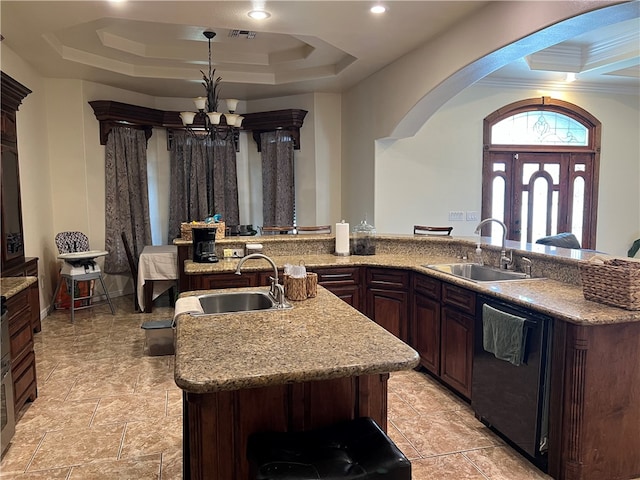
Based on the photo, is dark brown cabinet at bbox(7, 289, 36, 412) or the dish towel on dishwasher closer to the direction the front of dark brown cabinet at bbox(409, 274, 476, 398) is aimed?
the dark brown cabinet

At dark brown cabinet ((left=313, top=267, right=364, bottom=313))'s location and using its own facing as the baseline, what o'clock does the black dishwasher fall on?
The black dishwasher is roughly at 11 o'clock from the dark brown cabinet.

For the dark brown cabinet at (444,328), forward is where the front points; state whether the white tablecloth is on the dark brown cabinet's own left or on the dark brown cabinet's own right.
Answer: on the dark brown cabinet's own right

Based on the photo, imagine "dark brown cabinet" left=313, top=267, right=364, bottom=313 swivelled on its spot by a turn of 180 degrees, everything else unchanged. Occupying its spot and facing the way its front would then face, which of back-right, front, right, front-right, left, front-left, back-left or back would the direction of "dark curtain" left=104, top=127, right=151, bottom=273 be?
front-left

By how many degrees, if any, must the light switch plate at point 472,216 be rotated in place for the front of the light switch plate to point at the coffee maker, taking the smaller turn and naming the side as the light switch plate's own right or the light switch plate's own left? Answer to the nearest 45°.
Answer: approximately 45° to the light switch plate's own right

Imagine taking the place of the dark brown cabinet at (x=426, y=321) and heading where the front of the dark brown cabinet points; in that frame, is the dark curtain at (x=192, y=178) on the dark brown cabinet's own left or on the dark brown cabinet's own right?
on the dark brown cabinet's own right

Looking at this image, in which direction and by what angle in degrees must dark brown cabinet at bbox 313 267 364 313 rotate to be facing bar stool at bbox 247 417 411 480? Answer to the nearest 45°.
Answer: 0° — it already faces it

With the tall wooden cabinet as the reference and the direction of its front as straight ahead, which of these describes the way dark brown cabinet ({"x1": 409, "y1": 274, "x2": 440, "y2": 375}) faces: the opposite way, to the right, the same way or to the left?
the opposite way

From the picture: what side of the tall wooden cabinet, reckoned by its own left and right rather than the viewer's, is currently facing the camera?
right

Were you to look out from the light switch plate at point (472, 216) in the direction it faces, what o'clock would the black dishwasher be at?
The black dishwasher is roughly at 12 o'clock from the light switch plate.

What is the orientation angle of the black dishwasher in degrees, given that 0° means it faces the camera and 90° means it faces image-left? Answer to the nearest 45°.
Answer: approximately 45°

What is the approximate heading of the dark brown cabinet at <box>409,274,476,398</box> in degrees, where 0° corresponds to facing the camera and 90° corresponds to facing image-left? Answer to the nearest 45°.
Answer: approximately 45°

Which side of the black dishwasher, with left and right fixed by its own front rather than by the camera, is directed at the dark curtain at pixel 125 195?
right

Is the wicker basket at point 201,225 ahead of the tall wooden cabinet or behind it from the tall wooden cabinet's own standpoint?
ahead
